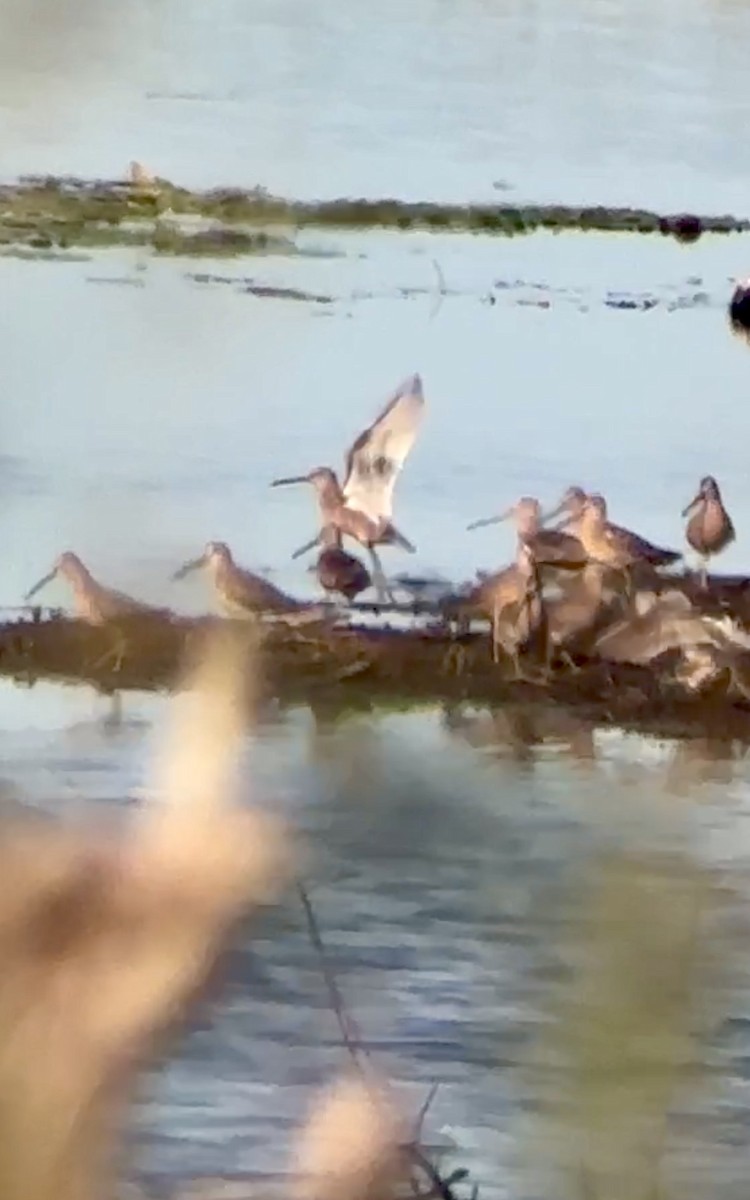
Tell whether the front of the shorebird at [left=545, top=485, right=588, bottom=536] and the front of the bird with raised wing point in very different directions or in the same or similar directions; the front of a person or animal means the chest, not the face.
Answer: same or similar directions

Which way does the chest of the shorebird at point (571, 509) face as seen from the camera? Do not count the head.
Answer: to the viewer's left

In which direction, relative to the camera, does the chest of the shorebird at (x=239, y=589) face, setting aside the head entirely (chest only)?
to the viewer's left

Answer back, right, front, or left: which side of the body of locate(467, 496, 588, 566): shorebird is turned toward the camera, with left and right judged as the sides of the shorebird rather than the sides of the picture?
left

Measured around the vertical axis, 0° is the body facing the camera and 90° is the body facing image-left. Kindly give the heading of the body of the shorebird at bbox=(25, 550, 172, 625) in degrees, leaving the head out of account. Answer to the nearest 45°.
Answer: approximately 90°

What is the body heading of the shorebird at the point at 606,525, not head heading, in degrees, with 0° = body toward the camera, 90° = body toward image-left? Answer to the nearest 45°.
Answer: approximately 90°
